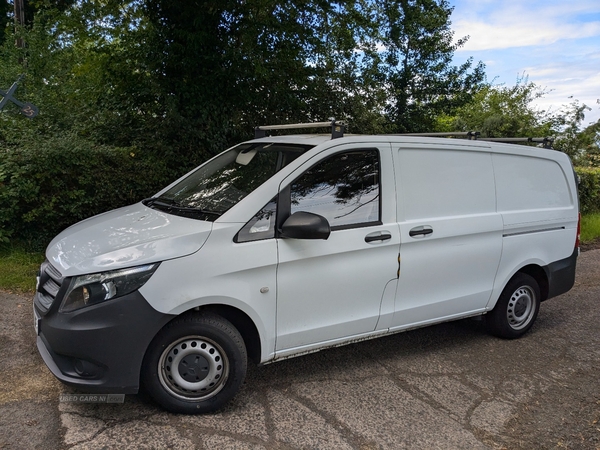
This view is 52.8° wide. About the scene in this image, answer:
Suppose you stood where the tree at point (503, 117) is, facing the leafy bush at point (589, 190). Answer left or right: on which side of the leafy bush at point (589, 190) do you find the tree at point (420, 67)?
right

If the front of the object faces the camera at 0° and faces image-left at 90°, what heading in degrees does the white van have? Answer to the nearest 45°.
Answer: approximately 45°

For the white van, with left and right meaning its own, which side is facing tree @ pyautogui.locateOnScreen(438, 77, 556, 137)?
back

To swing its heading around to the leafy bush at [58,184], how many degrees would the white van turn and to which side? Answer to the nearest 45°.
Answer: approximately 90° to its right

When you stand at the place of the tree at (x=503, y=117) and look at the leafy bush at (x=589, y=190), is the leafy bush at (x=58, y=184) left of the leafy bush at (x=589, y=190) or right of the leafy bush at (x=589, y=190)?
right

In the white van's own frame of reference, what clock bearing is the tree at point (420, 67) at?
The tree is roughly at 5 o'clock from the white van.

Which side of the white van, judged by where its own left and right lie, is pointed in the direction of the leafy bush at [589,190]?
back
